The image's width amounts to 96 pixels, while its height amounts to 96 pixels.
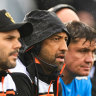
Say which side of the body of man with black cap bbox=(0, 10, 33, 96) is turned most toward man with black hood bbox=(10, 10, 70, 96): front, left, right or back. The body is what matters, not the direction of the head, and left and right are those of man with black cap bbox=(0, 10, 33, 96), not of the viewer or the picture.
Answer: left

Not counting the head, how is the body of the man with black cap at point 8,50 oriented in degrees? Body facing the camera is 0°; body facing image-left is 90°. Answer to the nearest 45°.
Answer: approximately 315°

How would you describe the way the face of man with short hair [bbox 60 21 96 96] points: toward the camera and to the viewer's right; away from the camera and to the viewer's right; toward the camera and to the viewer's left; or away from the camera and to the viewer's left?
toward the camera and to the viewer's right

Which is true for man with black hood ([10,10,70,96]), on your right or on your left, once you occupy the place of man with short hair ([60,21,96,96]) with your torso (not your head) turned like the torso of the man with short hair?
on your right

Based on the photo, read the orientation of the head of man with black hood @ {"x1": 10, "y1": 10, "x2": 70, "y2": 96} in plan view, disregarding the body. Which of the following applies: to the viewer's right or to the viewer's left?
to the viewer's right

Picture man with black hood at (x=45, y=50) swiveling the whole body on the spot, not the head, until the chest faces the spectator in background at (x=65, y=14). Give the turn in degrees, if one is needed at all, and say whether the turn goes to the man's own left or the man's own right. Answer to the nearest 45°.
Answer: approximately 135° to the man's own left

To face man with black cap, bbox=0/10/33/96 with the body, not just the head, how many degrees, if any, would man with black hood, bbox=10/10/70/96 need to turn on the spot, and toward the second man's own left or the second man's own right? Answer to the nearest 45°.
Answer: approximately 90° to the second man's own right

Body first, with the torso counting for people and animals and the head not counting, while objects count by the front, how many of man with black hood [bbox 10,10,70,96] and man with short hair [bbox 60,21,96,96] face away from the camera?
0

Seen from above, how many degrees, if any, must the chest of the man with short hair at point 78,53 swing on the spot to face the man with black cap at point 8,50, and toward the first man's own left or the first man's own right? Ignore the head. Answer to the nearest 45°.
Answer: approximately 90° to the first man's own right

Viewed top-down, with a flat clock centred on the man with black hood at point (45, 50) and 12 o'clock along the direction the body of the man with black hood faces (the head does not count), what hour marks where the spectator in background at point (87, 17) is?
The spectator in background is roughly at 8 o'clock from the man with black hood.

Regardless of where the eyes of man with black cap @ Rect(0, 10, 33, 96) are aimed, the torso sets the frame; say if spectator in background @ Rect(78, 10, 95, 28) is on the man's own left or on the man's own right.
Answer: on the man's own left

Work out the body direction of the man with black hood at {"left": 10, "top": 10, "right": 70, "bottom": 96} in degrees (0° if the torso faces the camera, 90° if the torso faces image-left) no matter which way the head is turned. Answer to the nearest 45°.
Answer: approximately 315°

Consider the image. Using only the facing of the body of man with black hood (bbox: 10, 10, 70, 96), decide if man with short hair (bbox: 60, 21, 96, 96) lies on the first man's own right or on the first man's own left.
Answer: on the first man's own left

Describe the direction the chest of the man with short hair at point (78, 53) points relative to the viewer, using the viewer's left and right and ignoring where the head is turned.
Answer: facing the viewer and to the right of the viewer
